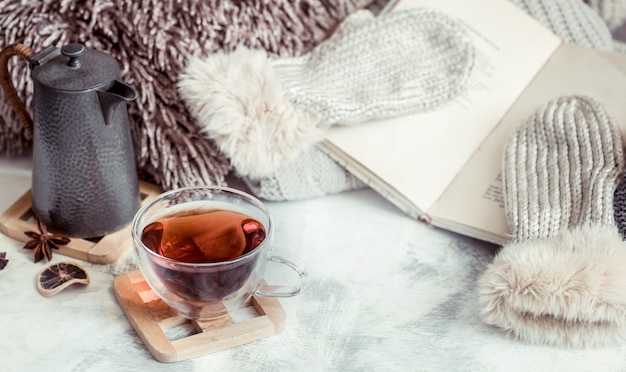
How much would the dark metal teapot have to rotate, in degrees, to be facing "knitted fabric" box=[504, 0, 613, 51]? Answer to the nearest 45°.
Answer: approximately 45° to its left

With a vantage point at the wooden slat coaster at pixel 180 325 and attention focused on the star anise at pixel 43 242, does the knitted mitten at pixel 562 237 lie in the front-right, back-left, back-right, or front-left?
back-right

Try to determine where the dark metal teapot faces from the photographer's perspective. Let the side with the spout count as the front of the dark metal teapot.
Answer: facing the viewer and to the right of the viewer
